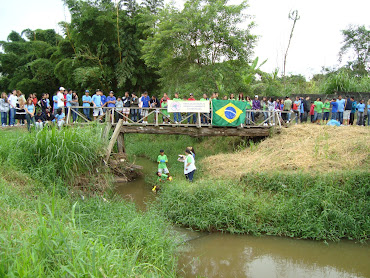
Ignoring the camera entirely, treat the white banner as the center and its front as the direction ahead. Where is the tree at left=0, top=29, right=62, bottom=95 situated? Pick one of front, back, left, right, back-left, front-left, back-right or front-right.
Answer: back-right

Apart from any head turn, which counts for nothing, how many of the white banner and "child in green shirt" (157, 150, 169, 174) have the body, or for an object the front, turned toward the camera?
2

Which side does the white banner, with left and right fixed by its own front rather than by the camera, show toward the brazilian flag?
left

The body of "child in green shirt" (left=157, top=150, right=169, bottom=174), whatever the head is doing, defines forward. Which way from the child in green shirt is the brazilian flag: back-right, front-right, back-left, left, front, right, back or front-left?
back-left

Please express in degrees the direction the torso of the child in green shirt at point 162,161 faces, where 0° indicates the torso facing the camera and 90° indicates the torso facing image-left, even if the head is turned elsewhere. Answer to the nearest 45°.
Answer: approximately 0°

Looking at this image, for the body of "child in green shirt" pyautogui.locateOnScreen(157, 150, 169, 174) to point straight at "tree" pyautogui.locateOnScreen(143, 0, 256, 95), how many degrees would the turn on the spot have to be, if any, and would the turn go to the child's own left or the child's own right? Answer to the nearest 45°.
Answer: approximately 180°

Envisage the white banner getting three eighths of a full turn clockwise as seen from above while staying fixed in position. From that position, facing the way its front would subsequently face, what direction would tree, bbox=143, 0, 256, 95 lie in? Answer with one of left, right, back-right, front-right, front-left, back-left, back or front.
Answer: front-right

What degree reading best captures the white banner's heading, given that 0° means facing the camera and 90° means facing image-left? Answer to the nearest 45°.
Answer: approximately 0°

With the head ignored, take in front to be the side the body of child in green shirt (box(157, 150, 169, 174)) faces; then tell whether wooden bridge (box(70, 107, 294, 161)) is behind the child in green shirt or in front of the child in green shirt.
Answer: behind
